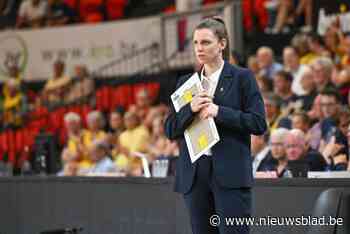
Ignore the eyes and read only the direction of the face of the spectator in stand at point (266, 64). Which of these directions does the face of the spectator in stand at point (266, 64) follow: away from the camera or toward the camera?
toward the camera

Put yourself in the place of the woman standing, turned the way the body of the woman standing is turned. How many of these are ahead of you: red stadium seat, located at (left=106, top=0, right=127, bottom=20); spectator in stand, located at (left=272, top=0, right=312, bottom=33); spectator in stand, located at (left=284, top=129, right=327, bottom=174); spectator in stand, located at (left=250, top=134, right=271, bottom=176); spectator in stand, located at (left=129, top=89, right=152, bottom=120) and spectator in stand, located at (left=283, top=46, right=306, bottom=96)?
0

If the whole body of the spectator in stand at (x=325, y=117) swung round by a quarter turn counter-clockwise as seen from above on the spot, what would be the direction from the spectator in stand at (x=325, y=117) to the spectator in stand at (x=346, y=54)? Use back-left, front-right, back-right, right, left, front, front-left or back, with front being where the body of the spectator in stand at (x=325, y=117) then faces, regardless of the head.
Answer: back-left

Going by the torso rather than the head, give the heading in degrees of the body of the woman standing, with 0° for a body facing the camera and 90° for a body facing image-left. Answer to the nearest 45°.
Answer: approximately 45°

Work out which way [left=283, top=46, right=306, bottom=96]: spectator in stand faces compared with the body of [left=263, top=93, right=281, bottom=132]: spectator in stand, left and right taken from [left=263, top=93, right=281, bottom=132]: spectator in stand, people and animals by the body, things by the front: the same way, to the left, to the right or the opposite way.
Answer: the same way

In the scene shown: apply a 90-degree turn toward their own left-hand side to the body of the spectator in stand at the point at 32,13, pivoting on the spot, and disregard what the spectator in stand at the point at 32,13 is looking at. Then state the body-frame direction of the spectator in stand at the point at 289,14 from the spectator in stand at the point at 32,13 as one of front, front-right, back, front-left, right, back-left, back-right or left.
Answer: front-right

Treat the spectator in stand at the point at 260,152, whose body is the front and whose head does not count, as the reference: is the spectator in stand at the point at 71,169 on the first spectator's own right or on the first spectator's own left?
on the first spectator's own right

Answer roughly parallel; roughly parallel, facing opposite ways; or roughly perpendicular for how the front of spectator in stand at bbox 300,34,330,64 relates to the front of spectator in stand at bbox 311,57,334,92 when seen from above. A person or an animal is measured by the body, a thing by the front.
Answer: roughly parallel

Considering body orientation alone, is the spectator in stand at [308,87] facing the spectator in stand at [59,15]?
no

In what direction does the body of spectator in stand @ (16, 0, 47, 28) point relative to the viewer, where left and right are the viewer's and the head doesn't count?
facing the viewer

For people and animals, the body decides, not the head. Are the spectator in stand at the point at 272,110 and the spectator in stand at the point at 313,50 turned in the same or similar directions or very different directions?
same or similar directions

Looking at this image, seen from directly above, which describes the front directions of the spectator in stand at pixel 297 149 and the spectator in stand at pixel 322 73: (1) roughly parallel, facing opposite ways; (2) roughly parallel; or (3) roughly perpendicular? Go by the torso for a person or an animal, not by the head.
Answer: roughly parallel

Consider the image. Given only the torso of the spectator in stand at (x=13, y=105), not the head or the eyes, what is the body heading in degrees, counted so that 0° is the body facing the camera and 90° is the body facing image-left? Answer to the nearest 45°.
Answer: approximately 0°

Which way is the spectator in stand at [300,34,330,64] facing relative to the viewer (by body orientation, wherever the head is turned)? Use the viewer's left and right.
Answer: facing the viewer and to the left of the viewer

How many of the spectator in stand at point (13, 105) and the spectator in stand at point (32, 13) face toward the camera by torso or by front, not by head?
2
